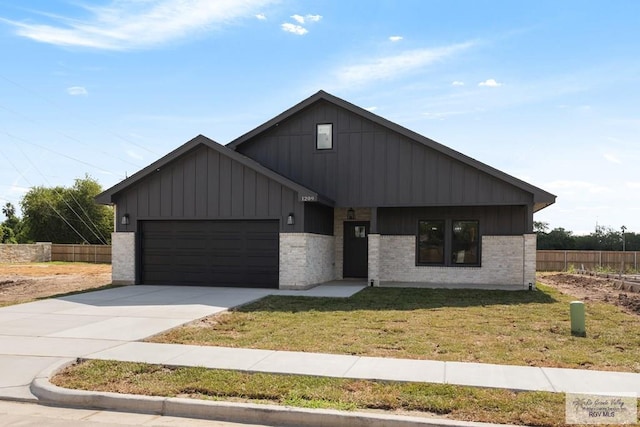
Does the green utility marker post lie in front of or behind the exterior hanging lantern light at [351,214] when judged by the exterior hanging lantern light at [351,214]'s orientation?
in front

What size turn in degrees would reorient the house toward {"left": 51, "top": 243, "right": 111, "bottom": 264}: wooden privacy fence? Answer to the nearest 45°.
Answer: approximately 135° to its right

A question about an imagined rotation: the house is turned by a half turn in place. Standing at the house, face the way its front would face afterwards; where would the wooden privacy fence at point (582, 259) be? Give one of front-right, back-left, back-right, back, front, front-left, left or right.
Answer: front-right

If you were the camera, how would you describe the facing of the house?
facing the viewer

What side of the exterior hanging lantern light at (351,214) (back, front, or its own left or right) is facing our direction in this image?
front

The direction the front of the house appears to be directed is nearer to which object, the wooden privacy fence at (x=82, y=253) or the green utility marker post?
the green utility marker post

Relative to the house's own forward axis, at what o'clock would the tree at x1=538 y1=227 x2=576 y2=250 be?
The tree is roughly at 7 o'clock from the house.
